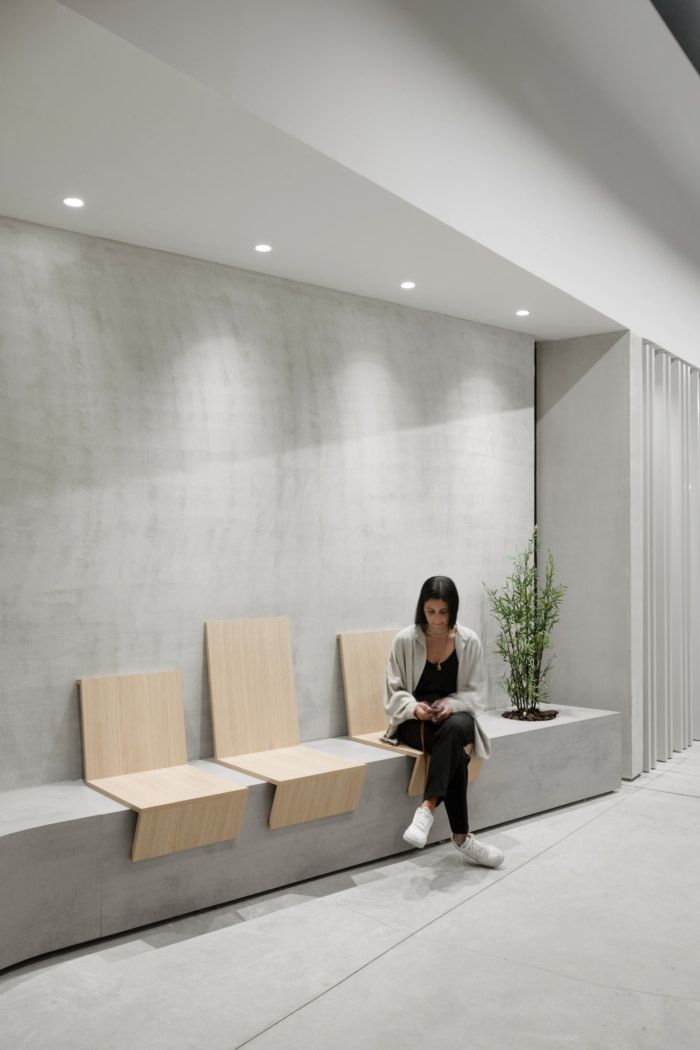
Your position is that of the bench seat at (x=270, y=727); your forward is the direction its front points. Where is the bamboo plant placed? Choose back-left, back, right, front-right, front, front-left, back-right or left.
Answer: left

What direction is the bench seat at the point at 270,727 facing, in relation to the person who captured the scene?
facing the viewer and to the right of the viewer

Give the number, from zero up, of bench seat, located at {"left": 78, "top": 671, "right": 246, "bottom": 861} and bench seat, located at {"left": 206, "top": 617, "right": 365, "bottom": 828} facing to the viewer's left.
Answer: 0

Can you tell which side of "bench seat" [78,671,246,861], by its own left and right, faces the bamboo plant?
left

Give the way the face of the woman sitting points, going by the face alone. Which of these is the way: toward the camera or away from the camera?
toward the camera

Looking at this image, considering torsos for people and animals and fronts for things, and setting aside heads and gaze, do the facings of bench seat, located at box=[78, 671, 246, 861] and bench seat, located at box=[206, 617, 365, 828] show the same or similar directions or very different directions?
same or similar directions

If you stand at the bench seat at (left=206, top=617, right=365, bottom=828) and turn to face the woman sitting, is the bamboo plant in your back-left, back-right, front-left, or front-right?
front-left

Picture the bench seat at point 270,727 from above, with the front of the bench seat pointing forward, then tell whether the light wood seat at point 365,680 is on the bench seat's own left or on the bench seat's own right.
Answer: on the bench seat's own left

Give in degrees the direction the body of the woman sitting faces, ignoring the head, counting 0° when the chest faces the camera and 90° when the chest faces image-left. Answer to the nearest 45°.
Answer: approximately 0°

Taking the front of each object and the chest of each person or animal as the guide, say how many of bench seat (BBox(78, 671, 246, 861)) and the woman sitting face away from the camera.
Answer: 0

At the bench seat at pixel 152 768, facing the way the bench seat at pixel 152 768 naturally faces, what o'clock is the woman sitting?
The woman sitting is roughly at 10 o'clock from the bench seat.

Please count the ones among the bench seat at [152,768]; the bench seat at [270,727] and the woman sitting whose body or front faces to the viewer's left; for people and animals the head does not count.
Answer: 0

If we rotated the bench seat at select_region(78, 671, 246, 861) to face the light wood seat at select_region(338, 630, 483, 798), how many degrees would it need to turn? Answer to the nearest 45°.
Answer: approximately 90° to its left

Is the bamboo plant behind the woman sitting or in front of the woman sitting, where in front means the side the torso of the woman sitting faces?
behind

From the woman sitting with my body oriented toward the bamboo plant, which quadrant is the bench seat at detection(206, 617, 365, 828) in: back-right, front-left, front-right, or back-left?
back-left
